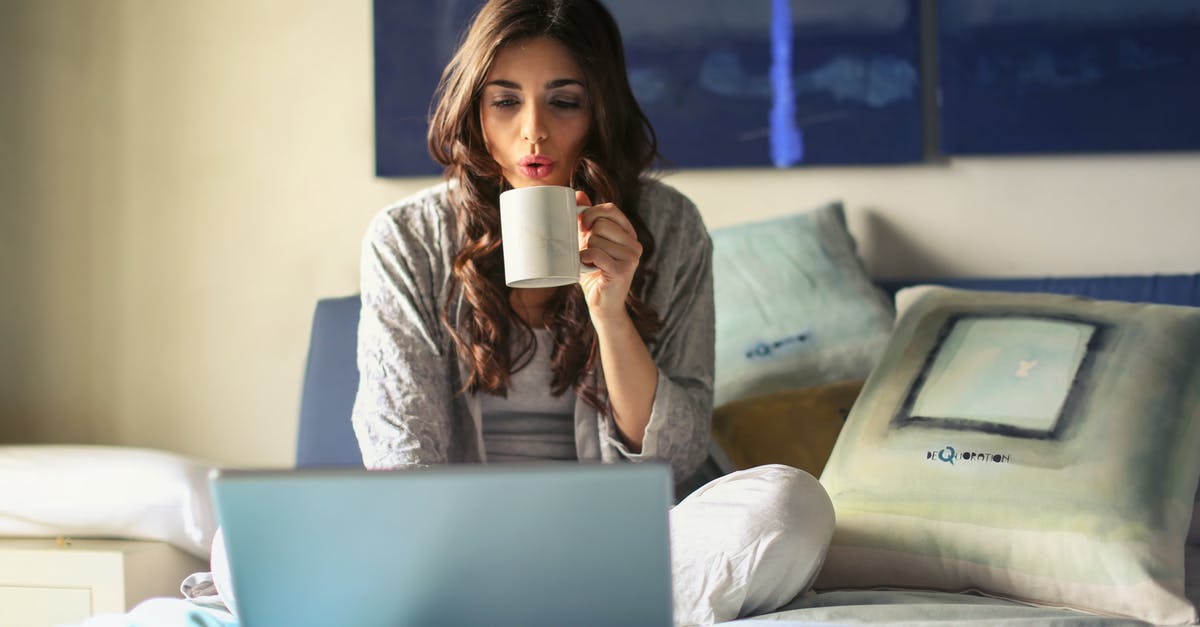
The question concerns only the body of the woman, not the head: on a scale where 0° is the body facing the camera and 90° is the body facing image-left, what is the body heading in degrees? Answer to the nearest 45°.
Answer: approximately 0°

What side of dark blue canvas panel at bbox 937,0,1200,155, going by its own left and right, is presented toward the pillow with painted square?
front

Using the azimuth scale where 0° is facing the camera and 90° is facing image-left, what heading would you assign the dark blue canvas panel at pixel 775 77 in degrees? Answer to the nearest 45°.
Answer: approximately 0°

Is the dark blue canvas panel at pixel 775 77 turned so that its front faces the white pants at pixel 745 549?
yes

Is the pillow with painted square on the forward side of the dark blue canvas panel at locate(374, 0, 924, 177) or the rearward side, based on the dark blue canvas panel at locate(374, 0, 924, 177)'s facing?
on the forward side
